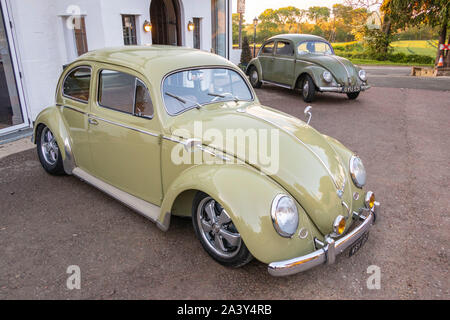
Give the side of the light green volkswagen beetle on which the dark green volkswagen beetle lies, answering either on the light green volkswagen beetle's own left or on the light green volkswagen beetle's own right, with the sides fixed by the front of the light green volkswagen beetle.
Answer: on the light green volkswagen beetle's own left

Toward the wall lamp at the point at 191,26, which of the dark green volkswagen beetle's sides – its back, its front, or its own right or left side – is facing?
back

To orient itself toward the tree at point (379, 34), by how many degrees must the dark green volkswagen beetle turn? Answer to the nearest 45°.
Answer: approximately 135° to its left

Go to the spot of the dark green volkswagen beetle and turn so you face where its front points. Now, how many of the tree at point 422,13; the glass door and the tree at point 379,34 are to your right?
1

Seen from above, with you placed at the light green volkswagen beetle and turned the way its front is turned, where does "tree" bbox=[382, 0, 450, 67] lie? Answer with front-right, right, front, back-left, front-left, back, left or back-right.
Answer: left

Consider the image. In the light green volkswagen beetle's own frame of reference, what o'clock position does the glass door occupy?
The glass door is roughly at 6 o'clock from the light green volkswagen beetle.

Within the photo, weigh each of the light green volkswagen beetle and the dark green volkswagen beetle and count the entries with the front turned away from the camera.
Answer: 0

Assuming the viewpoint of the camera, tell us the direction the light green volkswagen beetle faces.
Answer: facing the viewer and to the right of the viewer

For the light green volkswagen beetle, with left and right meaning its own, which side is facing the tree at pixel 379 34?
left

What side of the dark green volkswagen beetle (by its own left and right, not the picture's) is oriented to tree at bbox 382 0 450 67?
left

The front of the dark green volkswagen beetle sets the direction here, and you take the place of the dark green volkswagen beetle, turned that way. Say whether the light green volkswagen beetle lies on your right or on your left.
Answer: on your right
